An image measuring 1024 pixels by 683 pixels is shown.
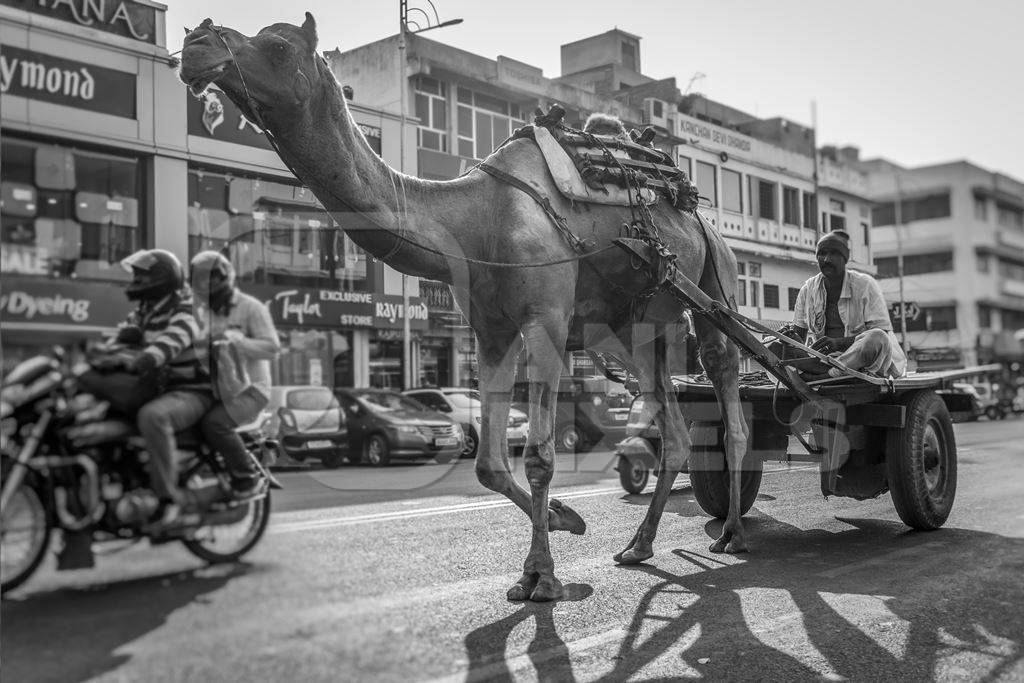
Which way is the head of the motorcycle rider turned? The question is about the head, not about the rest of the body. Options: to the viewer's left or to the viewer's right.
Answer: to the viewer's left

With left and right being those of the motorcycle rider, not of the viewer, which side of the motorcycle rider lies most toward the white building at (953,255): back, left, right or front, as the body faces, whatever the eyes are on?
back

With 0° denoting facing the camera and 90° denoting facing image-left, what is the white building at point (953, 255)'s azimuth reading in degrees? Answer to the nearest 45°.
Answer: approximately 45°
